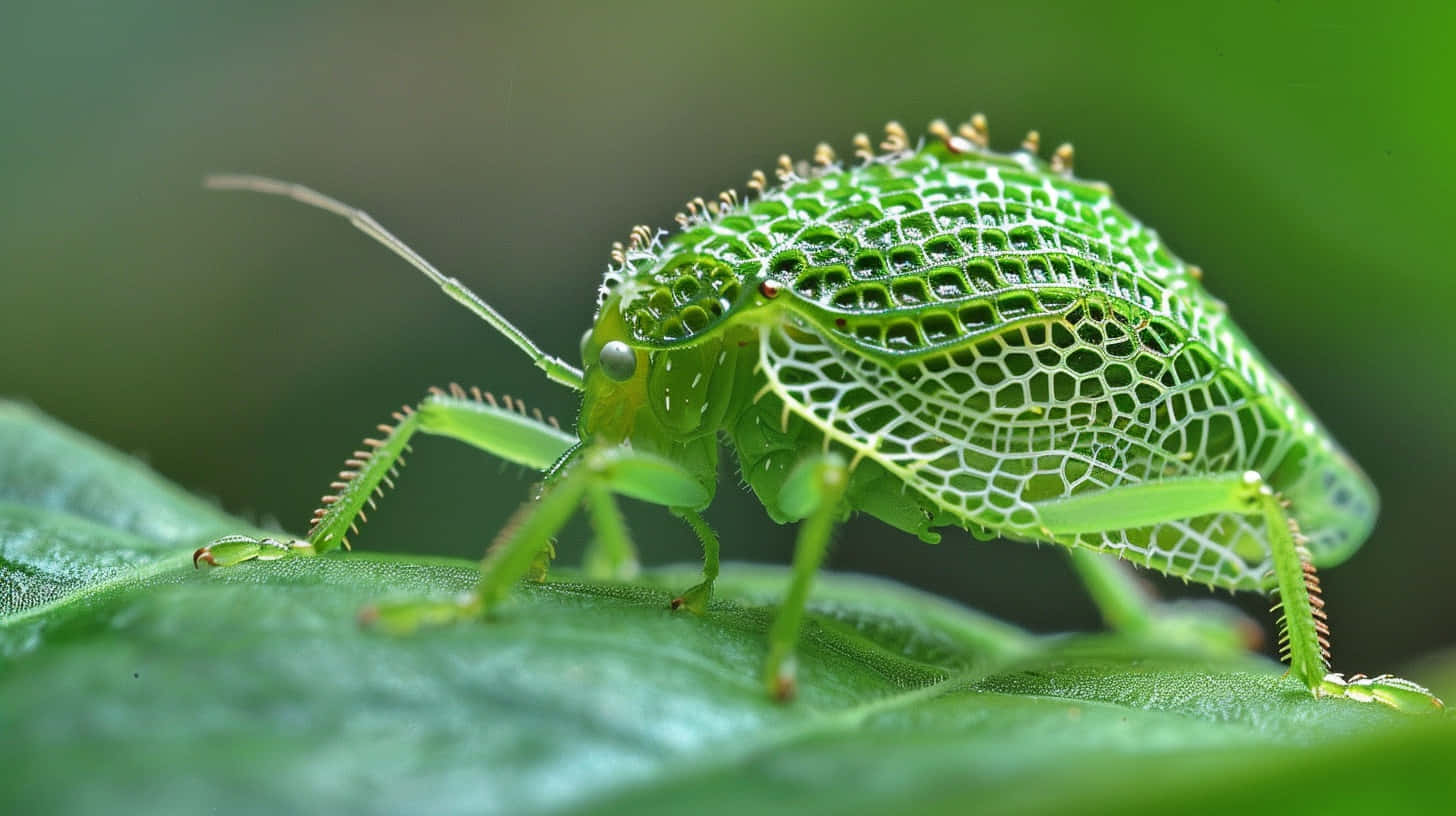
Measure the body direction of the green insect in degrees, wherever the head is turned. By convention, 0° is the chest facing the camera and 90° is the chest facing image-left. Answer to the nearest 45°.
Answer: approximately 90°
